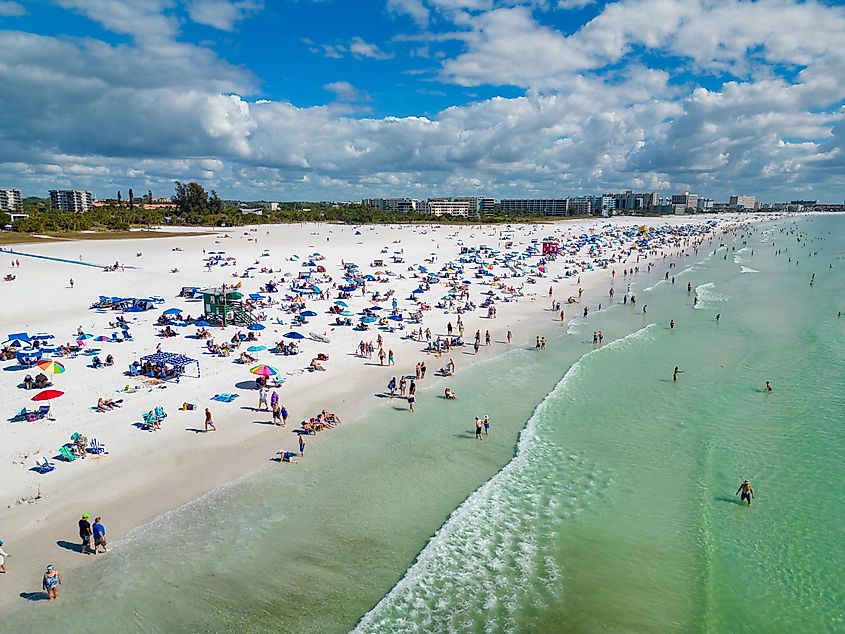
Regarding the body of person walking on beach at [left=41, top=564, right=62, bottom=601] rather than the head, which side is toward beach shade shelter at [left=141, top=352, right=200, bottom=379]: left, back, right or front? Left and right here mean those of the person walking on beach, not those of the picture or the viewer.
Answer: back

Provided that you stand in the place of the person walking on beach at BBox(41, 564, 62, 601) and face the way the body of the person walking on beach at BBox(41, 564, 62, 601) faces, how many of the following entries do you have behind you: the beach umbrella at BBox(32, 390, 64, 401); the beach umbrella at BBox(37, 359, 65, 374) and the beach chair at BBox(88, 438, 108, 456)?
3

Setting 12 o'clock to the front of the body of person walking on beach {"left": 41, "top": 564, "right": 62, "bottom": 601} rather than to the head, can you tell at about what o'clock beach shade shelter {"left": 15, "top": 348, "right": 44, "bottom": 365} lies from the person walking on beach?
The beach shade shelter is roughly at 6 o'clock from the person walking on beach.

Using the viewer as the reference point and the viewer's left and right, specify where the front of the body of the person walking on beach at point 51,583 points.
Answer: facing the viewer

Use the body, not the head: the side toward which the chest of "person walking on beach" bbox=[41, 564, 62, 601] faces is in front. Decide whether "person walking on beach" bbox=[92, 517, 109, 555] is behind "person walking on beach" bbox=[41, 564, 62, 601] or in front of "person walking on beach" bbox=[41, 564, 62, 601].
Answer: behind

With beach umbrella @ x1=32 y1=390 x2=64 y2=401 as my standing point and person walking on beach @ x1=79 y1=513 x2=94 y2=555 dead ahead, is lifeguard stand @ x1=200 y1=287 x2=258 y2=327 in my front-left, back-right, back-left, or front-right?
back-left

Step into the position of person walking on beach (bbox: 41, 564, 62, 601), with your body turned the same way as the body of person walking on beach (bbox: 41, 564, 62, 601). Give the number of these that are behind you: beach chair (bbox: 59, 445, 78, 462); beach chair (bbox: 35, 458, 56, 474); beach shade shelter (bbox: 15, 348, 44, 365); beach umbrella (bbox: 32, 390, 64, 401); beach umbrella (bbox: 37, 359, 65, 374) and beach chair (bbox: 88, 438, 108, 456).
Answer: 6

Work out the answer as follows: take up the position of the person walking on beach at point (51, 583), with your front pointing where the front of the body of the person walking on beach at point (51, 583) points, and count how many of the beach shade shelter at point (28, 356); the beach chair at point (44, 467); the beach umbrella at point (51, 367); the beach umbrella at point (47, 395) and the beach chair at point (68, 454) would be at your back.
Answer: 5

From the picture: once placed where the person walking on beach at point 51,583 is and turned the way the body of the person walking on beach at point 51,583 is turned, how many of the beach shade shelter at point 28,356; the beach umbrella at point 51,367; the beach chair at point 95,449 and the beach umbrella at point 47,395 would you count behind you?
4

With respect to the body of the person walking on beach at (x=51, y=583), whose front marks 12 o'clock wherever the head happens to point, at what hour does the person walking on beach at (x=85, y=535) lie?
the person walking on beach at (x=85, y=535) is roughly at 7 o'clock from the person walking on beach at (x=51, y=583).

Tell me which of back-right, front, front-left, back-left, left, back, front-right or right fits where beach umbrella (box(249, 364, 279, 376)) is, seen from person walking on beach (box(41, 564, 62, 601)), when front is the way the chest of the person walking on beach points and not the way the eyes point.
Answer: back-left

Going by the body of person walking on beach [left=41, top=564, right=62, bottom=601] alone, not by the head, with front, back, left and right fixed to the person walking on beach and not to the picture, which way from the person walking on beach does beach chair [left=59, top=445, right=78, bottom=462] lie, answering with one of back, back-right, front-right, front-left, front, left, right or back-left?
back

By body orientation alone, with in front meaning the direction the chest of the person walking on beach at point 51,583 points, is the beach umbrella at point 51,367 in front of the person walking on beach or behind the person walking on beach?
behind
